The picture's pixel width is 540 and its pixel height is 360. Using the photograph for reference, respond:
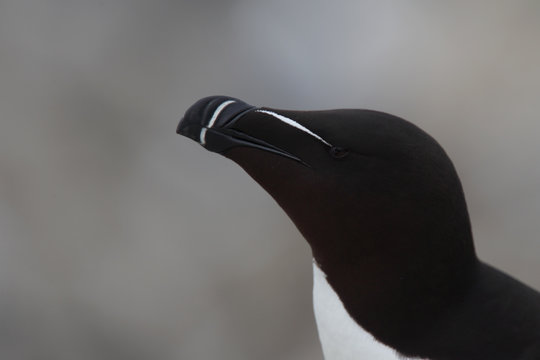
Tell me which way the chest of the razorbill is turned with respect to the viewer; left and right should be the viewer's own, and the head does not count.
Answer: facing to the left of the viewer
